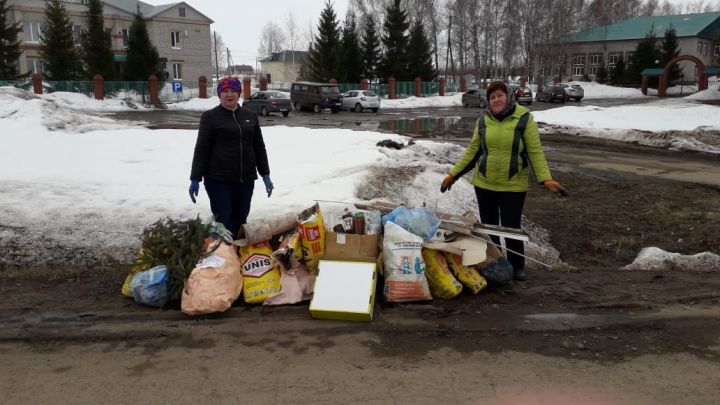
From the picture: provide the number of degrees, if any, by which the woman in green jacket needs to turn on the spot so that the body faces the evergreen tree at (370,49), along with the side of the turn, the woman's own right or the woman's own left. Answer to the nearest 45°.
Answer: approximately 180°

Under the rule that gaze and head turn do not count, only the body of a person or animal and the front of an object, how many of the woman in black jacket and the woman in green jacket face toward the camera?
2

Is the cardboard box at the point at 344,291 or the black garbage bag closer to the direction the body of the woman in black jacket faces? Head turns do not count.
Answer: the cardboard box

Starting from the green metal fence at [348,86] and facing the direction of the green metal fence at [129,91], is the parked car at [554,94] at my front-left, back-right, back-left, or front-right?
back-left

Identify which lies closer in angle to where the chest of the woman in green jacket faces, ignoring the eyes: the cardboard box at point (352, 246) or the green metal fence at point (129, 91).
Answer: the cardboard box

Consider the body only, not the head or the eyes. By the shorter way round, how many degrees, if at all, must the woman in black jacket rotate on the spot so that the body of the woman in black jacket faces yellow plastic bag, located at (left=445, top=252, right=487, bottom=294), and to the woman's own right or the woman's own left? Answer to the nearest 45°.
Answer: approximately 90° to the woman's own left

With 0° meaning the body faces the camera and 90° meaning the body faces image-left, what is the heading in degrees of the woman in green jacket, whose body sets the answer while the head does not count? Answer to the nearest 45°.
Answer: approximately 0°

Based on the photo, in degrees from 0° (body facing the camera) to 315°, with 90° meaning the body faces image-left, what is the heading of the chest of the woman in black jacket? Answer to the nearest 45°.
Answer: approximately 0°
